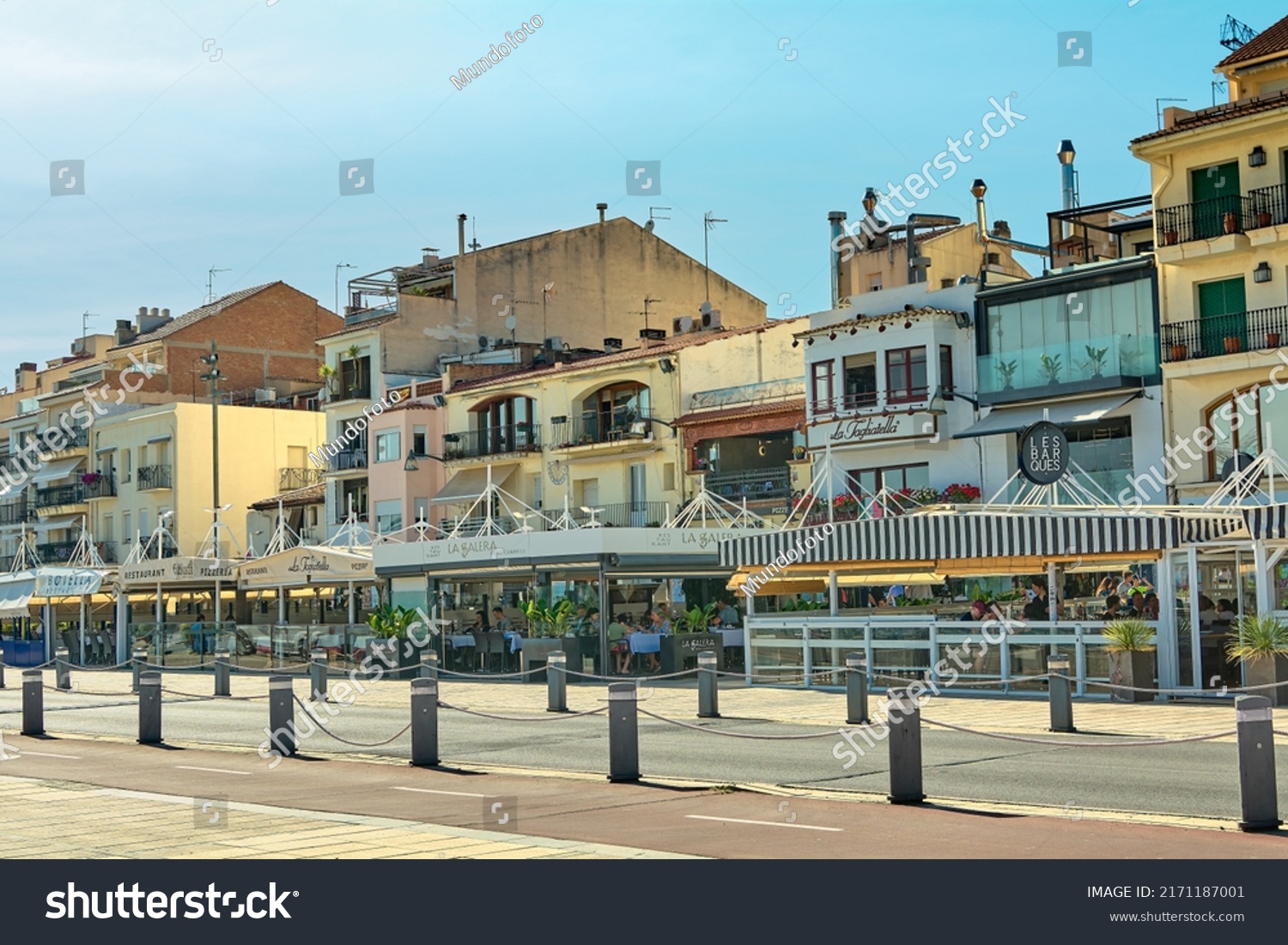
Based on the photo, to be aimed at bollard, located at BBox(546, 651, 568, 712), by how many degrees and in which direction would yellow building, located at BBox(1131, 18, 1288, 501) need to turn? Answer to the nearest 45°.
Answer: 0° — it already faces it

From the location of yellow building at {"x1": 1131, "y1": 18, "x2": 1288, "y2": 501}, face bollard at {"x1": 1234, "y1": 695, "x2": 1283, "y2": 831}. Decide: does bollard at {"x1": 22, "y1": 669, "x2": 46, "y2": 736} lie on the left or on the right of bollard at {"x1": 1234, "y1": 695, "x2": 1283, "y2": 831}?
right

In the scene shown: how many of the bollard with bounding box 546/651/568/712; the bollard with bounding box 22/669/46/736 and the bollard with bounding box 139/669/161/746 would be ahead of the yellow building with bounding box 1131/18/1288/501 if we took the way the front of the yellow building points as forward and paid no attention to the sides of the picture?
3

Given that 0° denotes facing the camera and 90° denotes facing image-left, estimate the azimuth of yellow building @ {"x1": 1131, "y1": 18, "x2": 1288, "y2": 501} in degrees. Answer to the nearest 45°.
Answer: approximately 45°

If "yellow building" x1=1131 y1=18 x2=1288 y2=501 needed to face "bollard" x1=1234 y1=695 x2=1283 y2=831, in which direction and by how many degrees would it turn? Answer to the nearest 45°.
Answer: approximately 45° to its left

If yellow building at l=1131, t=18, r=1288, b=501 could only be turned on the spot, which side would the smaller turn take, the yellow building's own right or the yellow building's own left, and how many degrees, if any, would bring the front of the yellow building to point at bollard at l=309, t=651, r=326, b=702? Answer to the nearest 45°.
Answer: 0° — it already faces it
